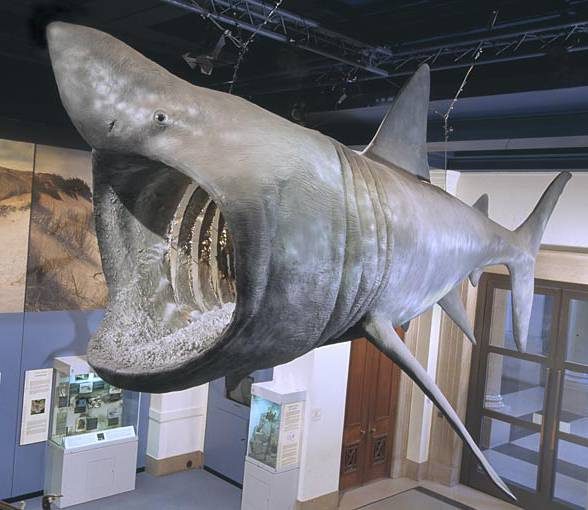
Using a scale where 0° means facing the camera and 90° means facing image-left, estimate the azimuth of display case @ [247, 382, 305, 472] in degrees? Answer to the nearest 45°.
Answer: approximately 45°

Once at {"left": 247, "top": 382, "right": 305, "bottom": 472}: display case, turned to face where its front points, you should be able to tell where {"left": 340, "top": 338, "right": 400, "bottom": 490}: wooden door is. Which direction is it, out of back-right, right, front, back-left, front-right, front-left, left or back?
back

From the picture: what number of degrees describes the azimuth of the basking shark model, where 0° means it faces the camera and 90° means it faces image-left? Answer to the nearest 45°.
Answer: approximately 45°

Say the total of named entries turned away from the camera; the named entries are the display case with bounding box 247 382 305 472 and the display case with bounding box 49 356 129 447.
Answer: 0

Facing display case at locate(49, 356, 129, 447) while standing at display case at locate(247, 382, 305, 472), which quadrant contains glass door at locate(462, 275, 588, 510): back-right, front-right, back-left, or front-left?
back-right

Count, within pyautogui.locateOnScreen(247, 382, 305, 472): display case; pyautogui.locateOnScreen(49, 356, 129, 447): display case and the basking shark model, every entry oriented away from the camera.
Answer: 0

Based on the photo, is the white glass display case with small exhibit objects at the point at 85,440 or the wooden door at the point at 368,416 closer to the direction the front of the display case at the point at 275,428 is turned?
the white glass display case with small exhibit objects

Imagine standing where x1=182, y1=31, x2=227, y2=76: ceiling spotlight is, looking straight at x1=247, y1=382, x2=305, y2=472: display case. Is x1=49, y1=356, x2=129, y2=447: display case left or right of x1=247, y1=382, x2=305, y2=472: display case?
left

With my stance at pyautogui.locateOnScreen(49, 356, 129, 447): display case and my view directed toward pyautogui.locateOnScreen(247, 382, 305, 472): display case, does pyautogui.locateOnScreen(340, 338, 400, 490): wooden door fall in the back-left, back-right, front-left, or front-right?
front-left

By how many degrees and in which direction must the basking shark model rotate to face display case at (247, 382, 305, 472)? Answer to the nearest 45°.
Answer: approximately 135° to its right

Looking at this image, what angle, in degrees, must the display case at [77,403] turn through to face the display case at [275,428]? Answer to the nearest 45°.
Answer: approximately 45° to its left

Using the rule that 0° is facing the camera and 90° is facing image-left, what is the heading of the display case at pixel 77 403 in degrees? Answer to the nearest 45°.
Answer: approximately 315°
